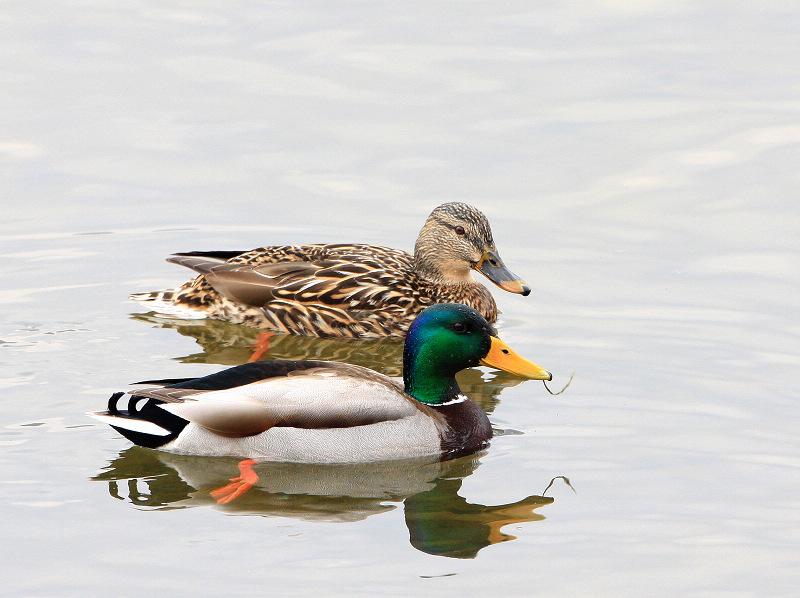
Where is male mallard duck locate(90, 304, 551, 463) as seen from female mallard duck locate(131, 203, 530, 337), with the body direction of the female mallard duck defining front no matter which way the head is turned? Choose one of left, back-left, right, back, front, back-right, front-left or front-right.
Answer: right

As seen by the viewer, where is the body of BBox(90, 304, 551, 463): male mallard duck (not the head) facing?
to the viewer's right

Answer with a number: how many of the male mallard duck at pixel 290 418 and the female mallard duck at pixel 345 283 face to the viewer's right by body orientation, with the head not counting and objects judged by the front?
2

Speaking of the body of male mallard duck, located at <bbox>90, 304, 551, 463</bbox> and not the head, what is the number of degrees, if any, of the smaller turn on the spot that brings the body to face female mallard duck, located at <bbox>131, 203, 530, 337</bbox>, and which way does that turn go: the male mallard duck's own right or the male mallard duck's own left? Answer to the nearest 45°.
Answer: approximately 90° to the male mallard duck's own left

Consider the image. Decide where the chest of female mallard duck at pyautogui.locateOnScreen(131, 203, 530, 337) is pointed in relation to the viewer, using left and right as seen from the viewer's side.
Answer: facing to the right of the viewer
